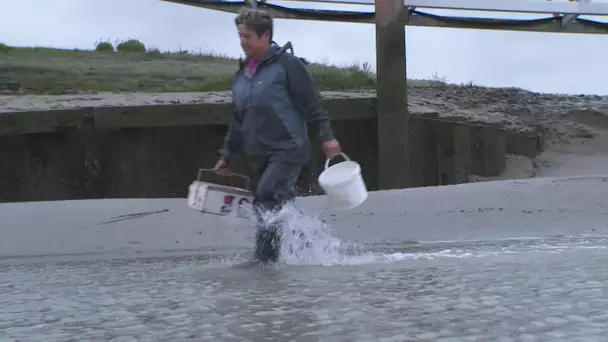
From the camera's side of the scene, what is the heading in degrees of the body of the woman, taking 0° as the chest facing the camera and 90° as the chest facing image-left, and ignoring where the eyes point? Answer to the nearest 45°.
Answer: approximately 45°

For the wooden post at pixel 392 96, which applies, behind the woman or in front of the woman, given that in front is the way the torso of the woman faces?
behind

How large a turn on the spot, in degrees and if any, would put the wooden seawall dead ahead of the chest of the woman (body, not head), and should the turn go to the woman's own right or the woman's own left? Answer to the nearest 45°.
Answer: approximately 135° to the woman's own right
